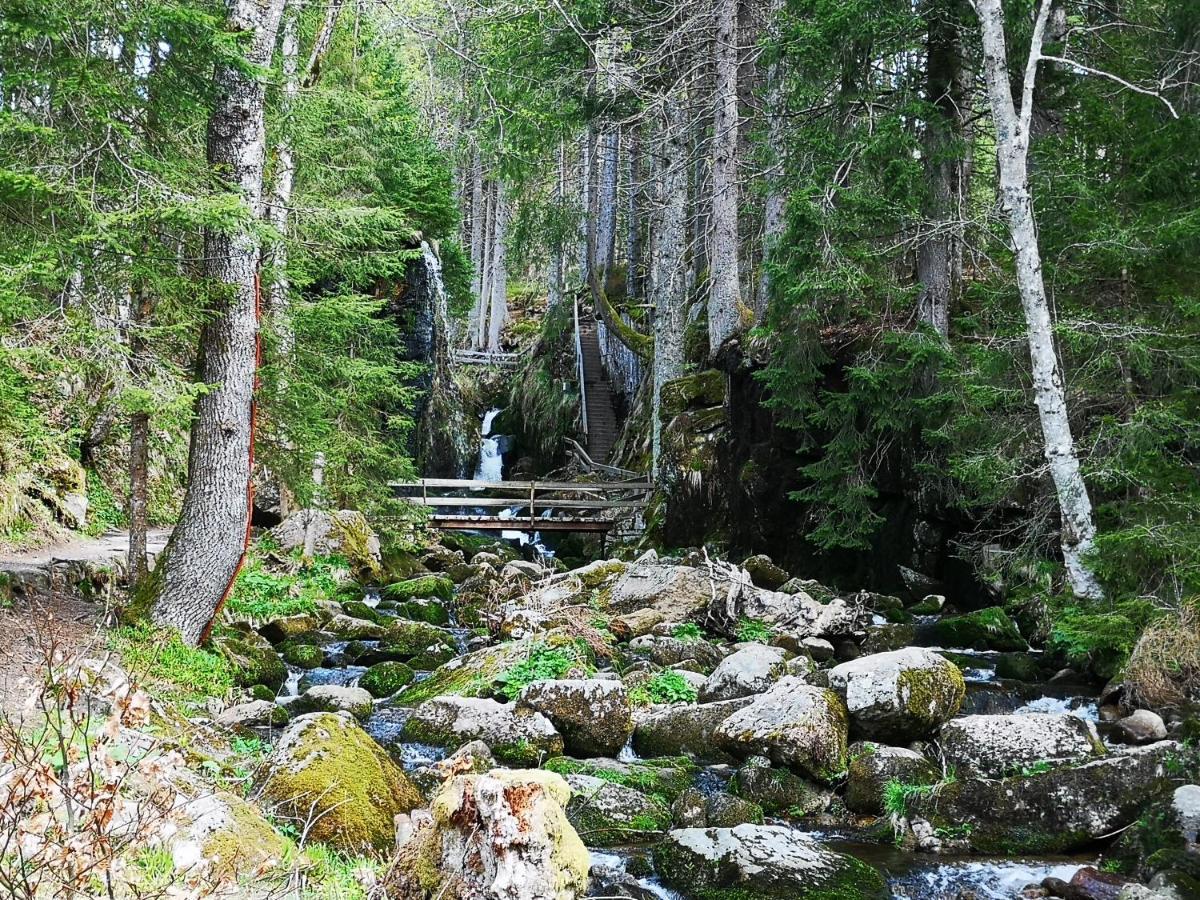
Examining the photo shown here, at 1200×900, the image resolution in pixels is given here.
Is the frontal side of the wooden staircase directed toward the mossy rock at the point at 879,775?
yes

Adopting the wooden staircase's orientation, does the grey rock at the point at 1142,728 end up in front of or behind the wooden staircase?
in front

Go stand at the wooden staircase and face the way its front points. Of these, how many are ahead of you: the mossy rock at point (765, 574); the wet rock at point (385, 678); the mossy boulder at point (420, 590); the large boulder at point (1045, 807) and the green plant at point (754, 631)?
5

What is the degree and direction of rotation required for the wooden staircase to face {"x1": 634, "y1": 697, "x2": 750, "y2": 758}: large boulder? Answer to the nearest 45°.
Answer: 0° — it already faces it

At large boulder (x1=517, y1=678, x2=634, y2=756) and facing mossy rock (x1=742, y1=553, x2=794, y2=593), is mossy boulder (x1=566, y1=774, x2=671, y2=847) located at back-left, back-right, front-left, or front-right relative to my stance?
back-right

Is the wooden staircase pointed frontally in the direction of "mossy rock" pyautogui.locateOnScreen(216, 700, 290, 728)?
yes

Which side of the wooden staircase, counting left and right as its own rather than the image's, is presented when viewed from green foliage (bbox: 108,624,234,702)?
front

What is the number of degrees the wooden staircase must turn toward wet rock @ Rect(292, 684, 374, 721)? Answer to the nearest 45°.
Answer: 0° — it already faces it

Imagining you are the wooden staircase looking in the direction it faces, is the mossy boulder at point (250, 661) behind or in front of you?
in front

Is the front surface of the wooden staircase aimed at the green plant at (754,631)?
yes

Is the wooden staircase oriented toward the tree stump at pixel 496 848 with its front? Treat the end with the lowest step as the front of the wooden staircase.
yes

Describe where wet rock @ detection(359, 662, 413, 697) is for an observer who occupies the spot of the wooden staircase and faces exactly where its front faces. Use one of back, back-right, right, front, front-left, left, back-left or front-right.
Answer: front

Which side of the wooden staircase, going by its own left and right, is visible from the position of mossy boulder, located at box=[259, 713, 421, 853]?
front

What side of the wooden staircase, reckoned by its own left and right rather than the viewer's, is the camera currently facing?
front

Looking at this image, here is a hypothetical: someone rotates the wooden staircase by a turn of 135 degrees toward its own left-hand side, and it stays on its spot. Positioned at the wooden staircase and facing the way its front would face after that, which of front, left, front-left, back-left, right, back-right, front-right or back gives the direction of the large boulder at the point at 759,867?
back-right
